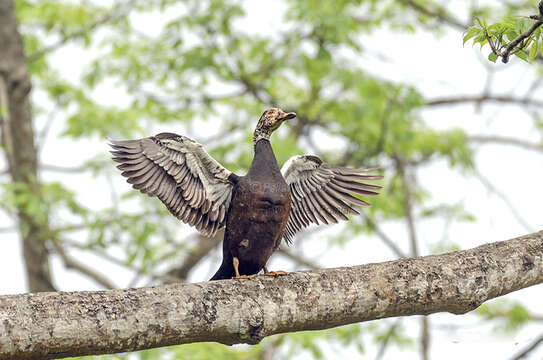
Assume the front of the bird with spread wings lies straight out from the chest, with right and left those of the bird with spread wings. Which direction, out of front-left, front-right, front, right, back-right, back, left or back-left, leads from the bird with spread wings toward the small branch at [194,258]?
back-left

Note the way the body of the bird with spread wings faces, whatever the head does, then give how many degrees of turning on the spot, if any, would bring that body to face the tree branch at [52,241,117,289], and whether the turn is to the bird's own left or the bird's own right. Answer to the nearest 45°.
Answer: approximately 135° to the bird's own left
